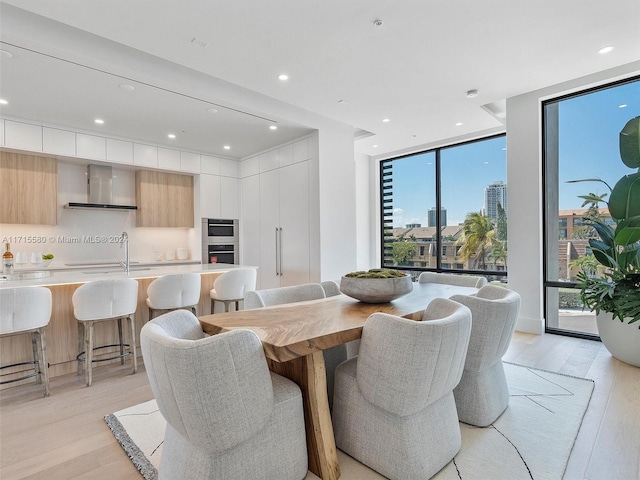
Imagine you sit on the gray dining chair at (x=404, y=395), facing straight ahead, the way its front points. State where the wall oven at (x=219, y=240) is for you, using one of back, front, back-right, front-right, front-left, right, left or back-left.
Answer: front

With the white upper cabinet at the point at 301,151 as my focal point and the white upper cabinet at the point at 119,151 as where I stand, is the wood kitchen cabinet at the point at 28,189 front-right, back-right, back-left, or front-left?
back-right

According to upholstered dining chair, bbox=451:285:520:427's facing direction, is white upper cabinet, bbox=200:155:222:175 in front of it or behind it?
in front

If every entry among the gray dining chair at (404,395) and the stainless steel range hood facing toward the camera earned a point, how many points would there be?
1

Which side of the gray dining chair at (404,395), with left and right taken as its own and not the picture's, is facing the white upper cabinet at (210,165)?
front

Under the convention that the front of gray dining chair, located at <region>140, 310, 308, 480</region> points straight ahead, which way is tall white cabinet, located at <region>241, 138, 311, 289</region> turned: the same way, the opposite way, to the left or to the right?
the opposite way

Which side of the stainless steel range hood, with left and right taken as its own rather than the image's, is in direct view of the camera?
front

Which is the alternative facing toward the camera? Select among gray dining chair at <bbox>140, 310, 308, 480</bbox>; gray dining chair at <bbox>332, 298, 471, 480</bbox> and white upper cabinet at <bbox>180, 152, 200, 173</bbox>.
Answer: the white upper cabinet

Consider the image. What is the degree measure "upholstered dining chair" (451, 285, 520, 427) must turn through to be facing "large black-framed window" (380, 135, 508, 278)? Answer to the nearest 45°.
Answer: approximately 45° to its right

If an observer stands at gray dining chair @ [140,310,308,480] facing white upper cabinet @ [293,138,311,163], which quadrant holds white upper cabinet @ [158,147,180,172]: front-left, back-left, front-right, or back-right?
front-left

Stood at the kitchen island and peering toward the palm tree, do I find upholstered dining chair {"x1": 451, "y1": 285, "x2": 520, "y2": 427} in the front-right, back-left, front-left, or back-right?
front-right

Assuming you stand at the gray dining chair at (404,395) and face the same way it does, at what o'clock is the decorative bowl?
The decorative bowl is roughly at 1 o'clock from the gray dining chair.

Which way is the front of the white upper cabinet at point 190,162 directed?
toward the camera

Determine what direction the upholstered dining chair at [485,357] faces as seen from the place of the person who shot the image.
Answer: facing away from the viewer and to the left of the viewer

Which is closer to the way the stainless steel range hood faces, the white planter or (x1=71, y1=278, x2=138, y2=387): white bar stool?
the white bar stool
